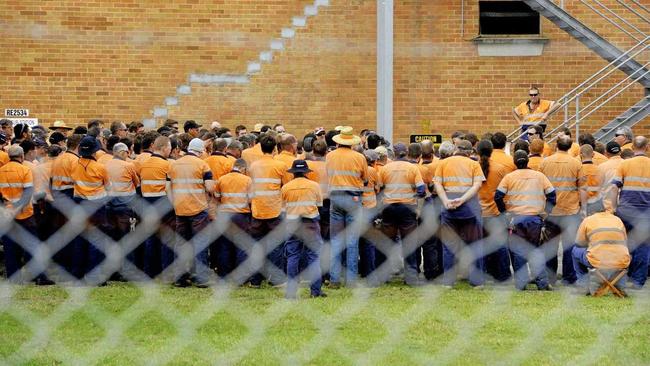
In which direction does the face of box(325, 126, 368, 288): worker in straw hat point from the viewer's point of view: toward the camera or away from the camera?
away from the camera

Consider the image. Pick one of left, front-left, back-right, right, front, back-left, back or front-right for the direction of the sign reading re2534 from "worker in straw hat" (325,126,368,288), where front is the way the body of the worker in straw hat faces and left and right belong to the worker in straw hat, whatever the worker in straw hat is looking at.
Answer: front-left

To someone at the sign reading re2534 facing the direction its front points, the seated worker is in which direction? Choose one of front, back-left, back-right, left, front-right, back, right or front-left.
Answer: front-left

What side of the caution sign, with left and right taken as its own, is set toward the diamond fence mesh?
front

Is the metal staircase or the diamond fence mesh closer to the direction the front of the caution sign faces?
the diamond fence mesh

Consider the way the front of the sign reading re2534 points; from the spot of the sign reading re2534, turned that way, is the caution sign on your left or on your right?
on your left

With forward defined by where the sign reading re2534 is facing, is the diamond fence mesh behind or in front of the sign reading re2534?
in front

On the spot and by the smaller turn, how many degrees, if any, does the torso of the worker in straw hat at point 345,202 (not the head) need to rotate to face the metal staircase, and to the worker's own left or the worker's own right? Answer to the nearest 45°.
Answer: approximately 45° to the worker's own right

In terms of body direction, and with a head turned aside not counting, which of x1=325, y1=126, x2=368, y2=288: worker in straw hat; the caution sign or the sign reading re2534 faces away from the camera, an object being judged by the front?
the worker in straw hat

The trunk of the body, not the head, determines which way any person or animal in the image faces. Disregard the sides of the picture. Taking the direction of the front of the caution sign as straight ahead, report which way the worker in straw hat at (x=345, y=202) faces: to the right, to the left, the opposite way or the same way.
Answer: the opposite way

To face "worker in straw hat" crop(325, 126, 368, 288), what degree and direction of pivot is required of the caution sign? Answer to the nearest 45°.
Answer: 0° — it already faces them

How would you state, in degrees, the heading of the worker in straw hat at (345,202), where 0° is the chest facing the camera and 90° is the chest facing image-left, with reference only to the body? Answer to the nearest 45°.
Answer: approximately 180°

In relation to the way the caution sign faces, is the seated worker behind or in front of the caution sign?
in front

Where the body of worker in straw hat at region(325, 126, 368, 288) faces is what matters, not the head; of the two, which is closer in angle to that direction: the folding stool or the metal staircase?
the metal staircase
